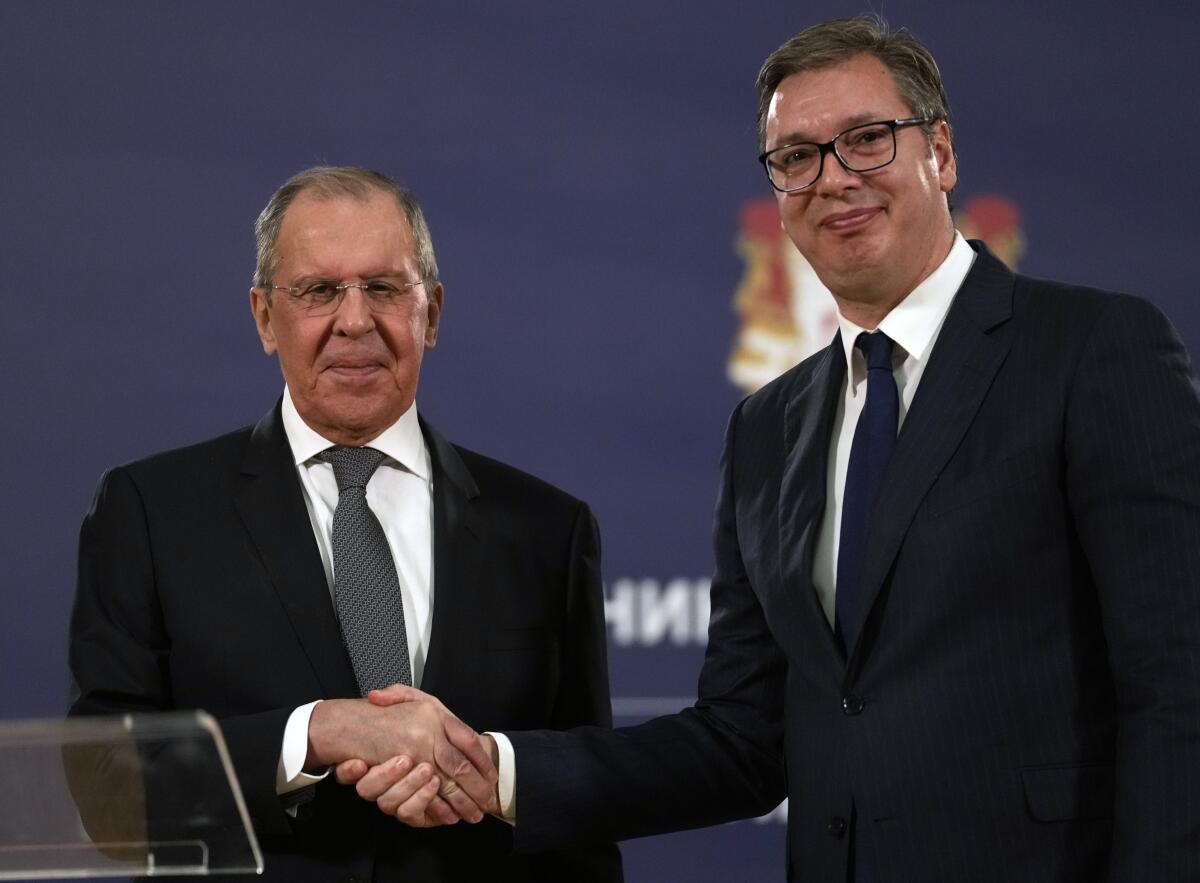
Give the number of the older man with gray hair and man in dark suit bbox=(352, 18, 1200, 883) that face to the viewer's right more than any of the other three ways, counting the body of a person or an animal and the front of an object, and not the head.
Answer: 0

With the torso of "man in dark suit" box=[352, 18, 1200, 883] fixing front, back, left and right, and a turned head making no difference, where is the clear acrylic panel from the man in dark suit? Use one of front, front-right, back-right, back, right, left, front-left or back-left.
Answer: front

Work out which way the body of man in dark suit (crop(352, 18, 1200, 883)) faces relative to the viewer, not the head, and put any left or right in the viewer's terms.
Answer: facing the viewer and to the left of the viewer

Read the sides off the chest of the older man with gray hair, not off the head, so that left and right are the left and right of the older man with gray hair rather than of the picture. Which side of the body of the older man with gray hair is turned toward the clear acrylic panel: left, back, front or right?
front

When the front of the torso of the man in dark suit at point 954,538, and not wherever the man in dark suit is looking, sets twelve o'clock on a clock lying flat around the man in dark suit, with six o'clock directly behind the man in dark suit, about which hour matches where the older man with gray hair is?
The older man with gray hair is roughly at 2 o'clock from the man in dark suit.

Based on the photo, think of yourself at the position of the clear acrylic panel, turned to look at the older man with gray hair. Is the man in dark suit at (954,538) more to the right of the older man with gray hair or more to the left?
right

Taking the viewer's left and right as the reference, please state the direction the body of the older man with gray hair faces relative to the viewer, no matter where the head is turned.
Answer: facing the viewer

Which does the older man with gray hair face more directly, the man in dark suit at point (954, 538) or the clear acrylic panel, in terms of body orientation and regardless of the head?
the clear acrylic panel

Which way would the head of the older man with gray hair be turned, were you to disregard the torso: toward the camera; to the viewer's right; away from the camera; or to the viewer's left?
toward the camera
